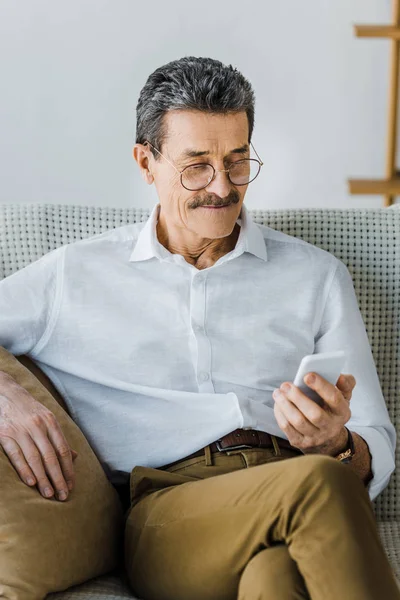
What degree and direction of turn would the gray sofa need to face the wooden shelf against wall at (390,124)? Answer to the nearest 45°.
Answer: approximately 180°

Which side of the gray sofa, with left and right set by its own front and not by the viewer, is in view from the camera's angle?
front
